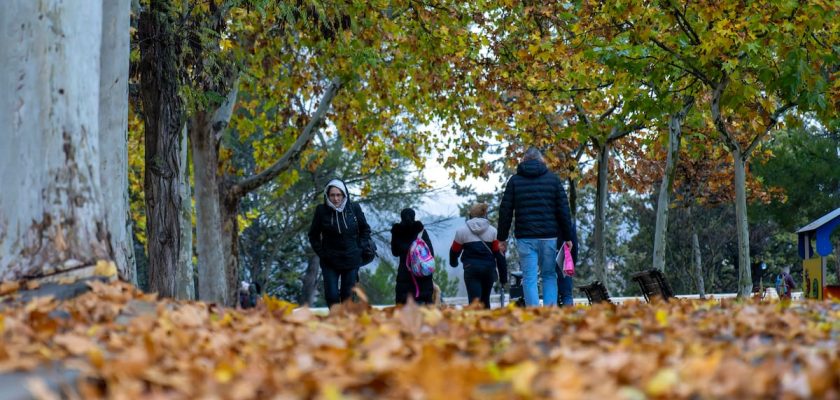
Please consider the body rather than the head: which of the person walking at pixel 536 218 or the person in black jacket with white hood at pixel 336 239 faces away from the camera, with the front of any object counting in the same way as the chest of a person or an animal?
the person walking

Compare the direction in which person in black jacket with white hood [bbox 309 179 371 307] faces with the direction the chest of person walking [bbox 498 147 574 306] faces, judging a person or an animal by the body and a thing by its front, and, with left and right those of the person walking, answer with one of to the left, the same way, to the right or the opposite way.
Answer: the opposite way

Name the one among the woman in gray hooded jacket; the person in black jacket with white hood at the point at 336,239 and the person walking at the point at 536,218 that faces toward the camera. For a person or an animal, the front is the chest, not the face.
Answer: the person in black jacket with white hood

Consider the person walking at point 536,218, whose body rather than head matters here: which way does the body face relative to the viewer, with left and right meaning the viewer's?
facing away from the viewer

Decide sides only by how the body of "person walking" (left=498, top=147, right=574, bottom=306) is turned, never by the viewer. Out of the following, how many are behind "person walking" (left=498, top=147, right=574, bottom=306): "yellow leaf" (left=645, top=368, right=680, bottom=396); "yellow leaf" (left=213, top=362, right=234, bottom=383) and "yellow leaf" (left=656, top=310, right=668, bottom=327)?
3

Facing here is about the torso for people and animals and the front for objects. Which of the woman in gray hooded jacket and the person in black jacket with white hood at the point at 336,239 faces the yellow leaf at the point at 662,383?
the person in black jacket with white hood

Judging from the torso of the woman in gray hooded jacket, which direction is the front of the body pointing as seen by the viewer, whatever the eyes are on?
away from the camera

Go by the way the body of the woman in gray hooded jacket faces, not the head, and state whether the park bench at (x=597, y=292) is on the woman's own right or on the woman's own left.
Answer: on the woman's own right

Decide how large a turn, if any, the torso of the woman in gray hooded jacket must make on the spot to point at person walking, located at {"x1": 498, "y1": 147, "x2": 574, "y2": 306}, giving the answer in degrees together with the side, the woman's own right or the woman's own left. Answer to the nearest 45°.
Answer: approximately 135° to the woman's own right

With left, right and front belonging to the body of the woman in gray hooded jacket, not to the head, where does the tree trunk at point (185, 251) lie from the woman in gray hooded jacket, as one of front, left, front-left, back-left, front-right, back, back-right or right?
front-left

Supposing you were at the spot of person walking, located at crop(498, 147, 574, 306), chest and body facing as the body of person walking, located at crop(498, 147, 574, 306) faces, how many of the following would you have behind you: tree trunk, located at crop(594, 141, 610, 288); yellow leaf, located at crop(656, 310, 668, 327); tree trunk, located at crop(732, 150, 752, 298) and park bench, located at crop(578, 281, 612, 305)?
1

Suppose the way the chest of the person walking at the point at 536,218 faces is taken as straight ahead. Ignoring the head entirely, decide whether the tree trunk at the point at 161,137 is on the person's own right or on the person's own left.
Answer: on the person's own left
